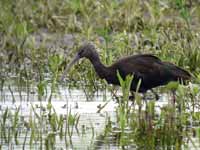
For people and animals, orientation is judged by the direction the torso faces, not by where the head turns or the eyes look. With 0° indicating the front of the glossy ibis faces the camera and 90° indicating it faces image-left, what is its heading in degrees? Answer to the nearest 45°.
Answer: approximately 90°
